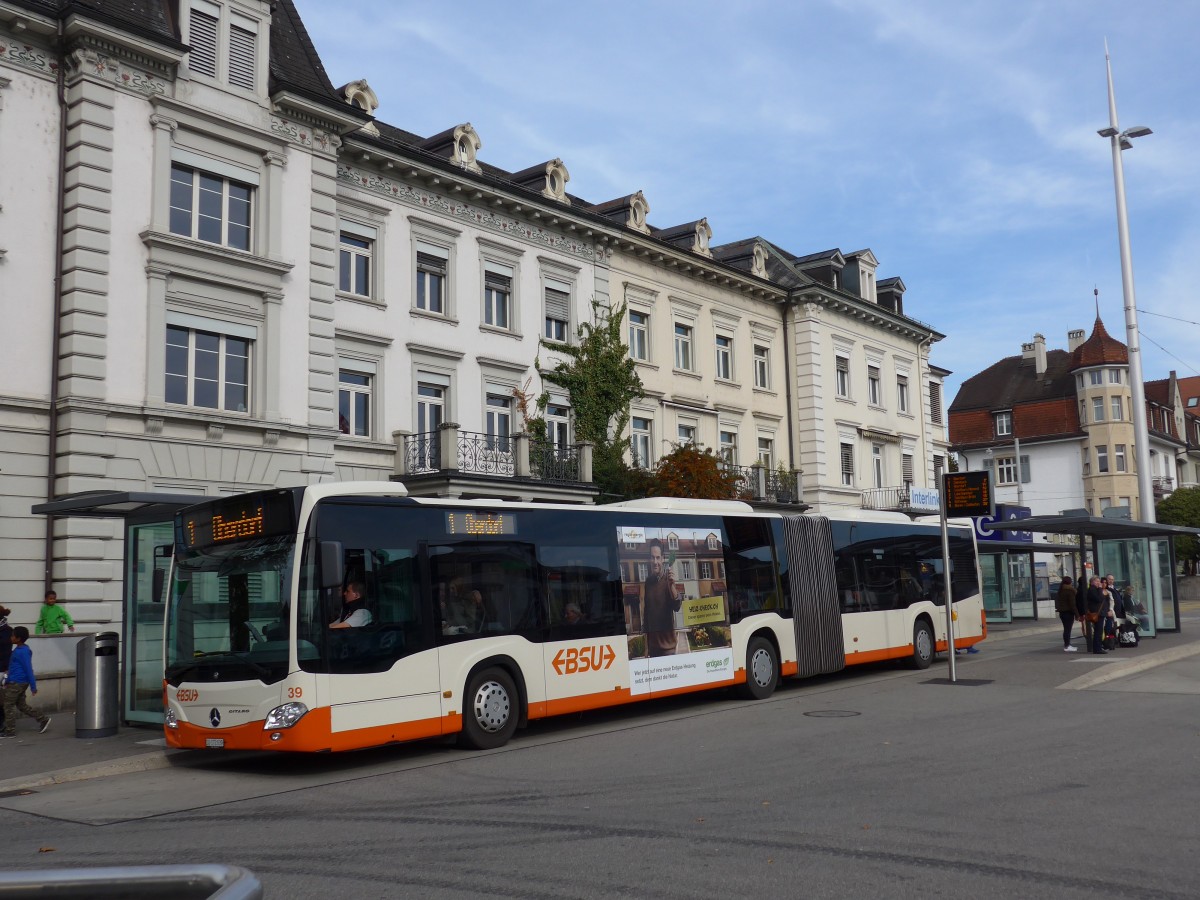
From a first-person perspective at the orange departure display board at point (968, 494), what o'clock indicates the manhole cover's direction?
The manhole cover is roughly at 1 o'clock from the orange departure display board.

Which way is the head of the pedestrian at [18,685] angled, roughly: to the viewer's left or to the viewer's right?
to the viewer's left

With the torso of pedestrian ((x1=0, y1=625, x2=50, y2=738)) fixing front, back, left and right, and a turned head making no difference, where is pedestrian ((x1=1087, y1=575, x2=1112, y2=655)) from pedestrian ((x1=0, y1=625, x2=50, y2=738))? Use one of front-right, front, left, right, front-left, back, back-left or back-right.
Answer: back

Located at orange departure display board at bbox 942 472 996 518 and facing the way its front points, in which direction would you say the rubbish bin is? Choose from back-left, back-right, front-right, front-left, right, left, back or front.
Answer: front-right

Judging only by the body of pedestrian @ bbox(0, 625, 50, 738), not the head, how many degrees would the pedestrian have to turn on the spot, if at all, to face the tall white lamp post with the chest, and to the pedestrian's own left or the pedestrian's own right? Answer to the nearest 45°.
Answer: approximately 180°

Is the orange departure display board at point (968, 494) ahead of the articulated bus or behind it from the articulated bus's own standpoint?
behind

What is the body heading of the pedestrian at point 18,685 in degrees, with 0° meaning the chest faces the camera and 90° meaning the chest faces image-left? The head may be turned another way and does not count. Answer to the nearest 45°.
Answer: approximately 90°
